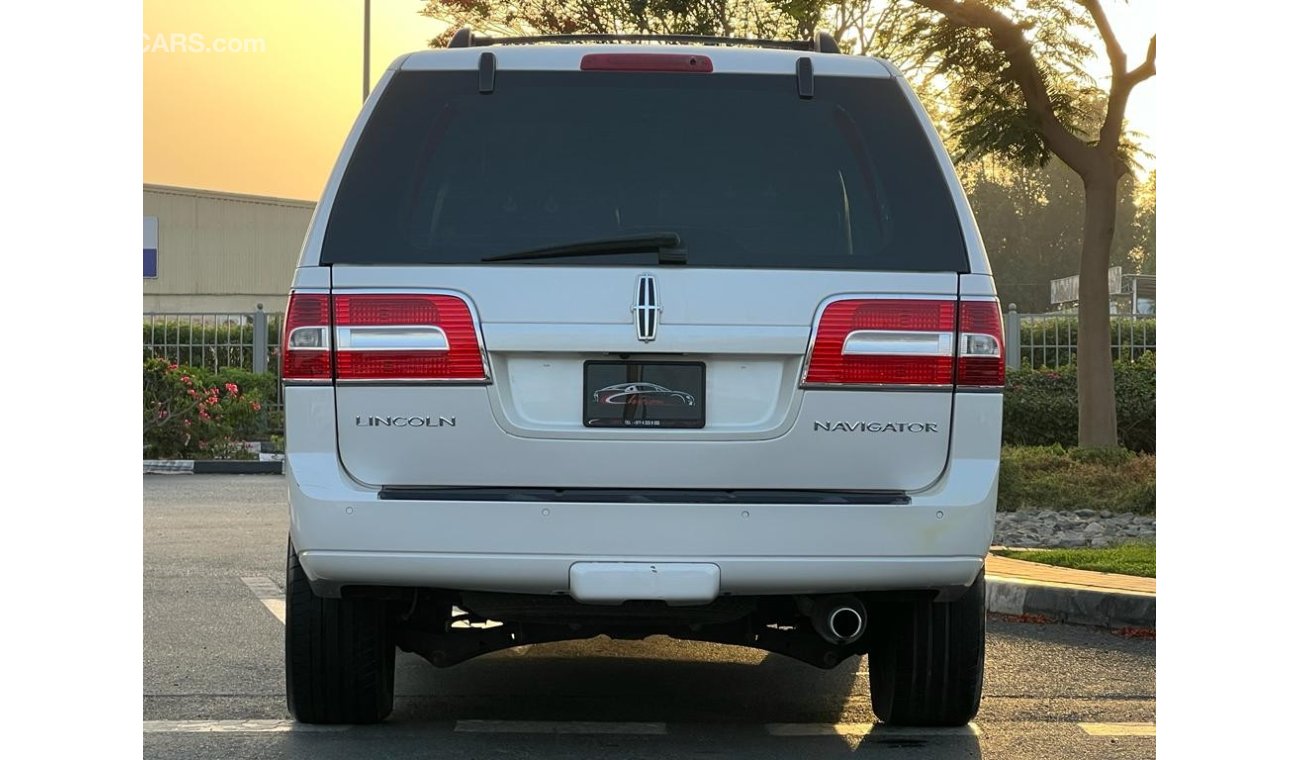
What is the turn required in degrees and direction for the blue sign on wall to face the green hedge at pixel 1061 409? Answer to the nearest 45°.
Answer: approximately 45° to its left

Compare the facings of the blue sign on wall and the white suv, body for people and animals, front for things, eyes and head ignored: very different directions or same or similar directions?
very different directions

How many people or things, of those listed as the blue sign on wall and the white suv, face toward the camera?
1

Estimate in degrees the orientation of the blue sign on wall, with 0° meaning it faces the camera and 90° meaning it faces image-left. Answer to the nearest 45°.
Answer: approximately 0°

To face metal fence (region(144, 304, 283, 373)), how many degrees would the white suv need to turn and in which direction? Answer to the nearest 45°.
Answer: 0° — it already faces it

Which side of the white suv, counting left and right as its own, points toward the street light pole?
front

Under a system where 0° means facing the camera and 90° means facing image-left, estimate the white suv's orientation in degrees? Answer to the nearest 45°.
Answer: approximately 180°

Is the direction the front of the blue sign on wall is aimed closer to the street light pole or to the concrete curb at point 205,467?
the concrete curb

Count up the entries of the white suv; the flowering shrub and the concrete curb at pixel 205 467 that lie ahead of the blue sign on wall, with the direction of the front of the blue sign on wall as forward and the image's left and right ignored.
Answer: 3
